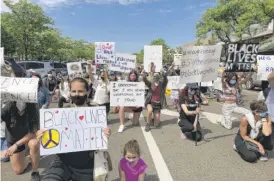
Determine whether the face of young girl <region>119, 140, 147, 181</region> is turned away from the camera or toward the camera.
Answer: toward the camera

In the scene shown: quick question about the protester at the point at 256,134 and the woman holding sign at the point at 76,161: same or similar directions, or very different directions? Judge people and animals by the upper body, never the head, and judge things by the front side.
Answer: same or similar directions

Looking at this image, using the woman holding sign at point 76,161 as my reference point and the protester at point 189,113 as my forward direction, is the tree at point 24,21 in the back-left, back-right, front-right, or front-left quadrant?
front-left

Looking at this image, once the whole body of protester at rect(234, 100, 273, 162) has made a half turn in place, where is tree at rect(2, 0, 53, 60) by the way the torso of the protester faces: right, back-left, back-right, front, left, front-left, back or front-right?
front

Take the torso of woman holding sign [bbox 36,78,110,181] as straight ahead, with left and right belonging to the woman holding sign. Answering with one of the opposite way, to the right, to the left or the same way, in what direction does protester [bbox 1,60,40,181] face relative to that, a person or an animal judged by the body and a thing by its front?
the same way

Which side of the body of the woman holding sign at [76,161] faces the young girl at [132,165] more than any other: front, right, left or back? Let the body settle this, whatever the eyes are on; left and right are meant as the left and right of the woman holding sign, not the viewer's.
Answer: left

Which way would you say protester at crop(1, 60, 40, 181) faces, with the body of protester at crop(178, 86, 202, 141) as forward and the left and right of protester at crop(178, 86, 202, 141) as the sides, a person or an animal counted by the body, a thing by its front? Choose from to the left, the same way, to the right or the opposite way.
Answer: the same way

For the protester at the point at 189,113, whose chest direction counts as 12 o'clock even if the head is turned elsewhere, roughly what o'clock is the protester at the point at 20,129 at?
the protester at the point at 20,129 is roughly at 3 o'clock from the protester at the point at 189,113.

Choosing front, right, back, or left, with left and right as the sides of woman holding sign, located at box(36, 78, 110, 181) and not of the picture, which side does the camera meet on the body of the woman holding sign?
front

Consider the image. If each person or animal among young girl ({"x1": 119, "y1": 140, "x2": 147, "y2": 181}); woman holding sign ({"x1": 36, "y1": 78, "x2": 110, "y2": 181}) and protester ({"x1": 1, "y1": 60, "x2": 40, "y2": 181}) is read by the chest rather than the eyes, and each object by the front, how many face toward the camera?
3

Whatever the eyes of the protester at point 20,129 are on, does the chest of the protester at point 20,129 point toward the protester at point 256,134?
no

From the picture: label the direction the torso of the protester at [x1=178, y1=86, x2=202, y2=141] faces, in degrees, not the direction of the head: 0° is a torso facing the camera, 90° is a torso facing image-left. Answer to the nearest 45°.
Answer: approximately 315°

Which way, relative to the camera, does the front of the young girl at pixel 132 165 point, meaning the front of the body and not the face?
toward the camera

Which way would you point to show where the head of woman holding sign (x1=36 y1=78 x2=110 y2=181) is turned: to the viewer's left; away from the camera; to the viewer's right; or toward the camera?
toward the camera

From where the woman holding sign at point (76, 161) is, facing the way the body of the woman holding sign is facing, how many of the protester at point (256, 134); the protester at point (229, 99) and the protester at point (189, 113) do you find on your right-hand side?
0
